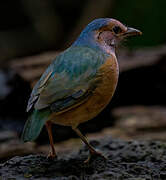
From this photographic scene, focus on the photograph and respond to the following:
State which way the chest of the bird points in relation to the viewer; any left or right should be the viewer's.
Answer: facing to the right of the viewer
